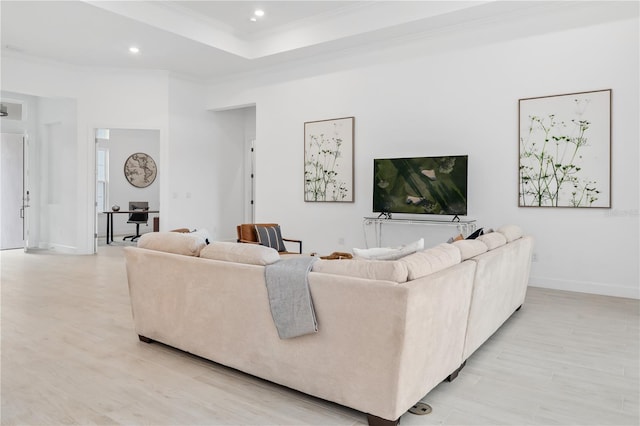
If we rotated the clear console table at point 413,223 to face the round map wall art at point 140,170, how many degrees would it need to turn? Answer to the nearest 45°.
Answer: approximately 135° to its right

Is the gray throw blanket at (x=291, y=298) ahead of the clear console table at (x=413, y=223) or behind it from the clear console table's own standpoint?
ahead

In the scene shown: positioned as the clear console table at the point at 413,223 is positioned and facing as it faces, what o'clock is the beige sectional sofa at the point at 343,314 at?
The beige sectional sofa is roughly at 12 o'clock from the clear console table.

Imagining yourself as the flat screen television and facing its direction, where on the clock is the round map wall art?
The round map wall art is roughly at 4 o'clock from the flat screen television.

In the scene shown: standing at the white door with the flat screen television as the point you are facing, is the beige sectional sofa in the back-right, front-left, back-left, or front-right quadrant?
front-right

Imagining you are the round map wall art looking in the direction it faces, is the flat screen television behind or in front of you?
in front

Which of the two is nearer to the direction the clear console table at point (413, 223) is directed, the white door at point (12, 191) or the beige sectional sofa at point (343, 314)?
the beige sectional sofa

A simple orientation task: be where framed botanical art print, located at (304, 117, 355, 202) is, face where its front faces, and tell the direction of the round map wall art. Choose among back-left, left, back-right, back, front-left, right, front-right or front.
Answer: right

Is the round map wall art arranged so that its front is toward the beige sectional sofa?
yes

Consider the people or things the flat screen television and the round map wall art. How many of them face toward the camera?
2

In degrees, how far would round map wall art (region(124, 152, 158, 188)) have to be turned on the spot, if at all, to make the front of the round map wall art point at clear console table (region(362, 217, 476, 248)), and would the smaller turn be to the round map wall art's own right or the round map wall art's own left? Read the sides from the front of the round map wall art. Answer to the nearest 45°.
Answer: approximately 45° to the round map wall art's own left

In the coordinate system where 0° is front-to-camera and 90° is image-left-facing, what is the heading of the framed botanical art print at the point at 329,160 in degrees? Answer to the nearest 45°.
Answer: approximately 45°

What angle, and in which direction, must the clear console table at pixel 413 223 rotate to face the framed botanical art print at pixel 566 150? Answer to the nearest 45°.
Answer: approximately 90° to its left

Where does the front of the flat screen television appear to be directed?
toward the camera

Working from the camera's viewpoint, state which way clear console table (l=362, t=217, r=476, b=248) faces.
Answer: facing the viewer

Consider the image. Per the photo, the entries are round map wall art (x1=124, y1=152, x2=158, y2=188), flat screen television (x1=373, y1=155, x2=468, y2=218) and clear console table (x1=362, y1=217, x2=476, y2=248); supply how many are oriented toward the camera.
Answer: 3

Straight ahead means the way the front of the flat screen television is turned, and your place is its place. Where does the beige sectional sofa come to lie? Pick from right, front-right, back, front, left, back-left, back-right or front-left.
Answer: front

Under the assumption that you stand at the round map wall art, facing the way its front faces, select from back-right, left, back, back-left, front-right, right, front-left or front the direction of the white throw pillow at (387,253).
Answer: front

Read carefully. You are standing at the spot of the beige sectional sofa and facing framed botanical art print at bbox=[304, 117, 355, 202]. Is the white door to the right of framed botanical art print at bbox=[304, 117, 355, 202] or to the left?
left

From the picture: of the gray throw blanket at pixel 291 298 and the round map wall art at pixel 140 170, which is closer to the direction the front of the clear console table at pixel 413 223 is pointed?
the gray throw blanket

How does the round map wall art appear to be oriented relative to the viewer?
toward the camera
